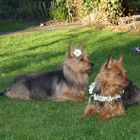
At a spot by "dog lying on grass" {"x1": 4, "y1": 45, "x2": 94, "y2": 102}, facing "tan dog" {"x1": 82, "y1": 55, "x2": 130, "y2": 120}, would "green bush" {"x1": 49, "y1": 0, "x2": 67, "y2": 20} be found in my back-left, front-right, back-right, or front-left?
back-left

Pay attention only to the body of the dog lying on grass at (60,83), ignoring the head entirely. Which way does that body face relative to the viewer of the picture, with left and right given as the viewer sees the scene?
facing to the right of the viewer

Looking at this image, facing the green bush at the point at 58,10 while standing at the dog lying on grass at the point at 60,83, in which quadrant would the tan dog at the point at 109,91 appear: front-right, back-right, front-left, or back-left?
back-right

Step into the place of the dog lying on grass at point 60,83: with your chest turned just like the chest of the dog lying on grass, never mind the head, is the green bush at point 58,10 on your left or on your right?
on your left

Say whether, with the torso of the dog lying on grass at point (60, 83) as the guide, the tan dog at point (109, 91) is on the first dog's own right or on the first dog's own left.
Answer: on the first dog's own right
